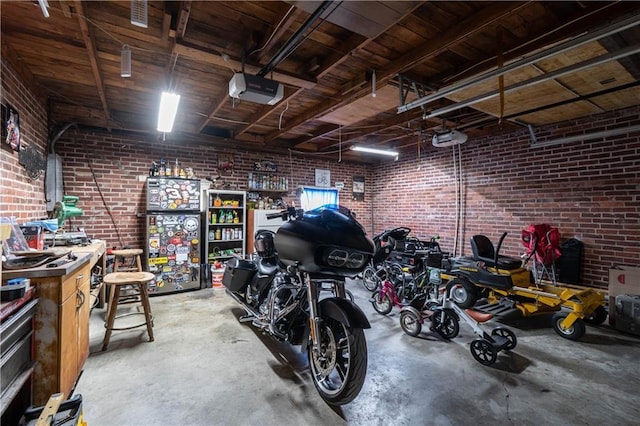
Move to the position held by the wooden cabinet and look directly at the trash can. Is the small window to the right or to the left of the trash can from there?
left

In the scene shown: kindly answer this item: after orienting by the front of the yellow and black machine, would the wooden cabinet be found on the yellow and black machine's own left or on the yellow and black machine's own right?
on the yellow and black machine's own right

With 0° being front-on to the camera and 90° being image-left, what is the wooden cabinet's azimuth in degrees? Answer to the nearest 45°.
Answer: approximately 315°

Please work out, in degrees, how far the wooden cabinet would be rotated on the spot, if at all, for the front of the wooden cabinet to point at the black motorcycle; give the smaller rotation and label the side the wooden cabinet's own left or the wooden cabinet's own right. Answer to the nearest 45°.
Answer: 0° — it already faces it

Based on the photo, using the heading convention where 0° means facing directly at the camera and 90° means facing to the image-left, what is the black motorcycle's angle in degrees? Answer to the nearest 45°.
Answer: approximately 315°

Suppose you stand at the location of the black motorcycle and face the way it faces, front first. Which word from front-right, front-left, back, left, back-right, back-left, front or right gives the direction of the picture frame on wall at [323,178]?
back-left

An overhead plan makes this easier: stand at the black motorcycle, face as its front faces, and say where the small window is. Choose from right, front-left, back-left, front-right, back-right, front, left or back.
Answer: back-left
